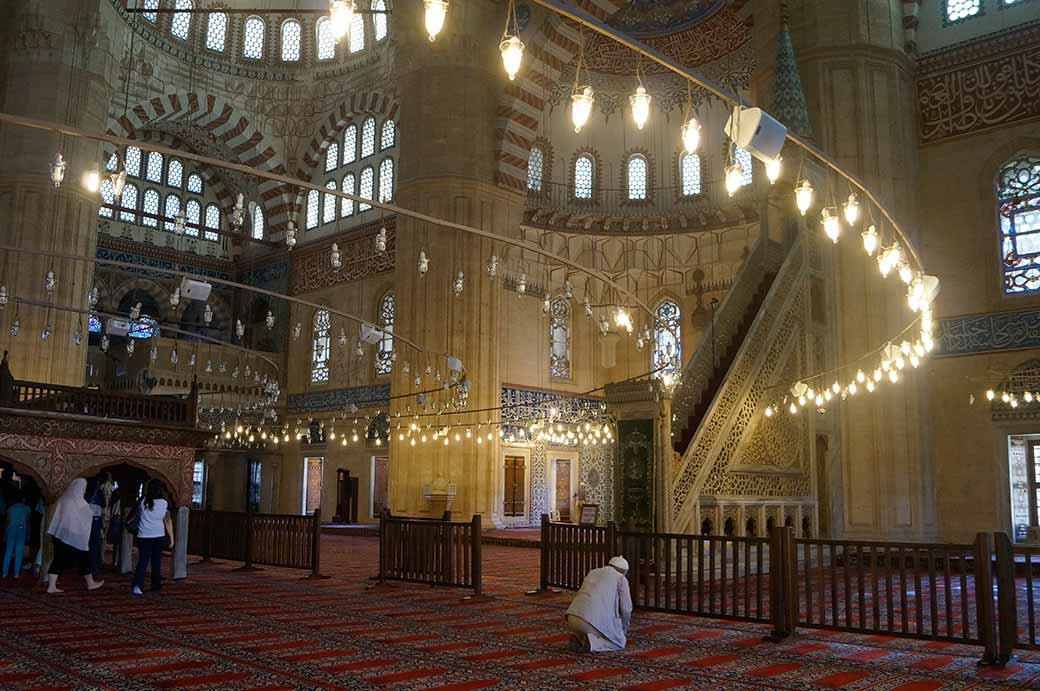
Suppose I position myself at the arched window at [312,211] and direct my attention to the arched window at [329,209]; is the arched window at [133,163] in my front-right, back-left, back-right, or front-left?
back-right

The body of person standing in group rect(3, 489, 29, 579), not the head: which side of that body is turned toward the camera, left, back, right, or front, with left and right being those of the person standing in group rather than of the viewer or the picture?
back

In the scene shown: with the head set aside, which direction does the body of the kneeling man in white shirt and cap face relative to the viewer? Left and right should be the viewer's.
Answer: facing away from the viewer and to the right of the viewer

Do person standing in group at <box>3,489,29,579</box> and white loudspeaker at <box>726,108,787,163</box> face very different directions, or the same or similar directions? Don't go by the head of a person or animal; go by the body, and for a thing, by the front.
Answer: very different directions

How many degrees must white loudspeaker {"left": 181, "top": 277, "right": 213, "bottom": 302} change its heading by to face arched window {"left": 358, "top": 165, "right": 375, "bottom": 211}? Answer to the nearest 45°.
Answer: approximately 135° to its left

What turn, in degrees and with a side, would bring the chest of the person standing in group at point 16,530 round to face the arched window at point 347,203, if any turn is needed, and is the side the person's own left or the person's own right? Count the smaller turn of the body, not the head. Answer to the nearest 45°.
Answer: approximately 45° to the person's own right
